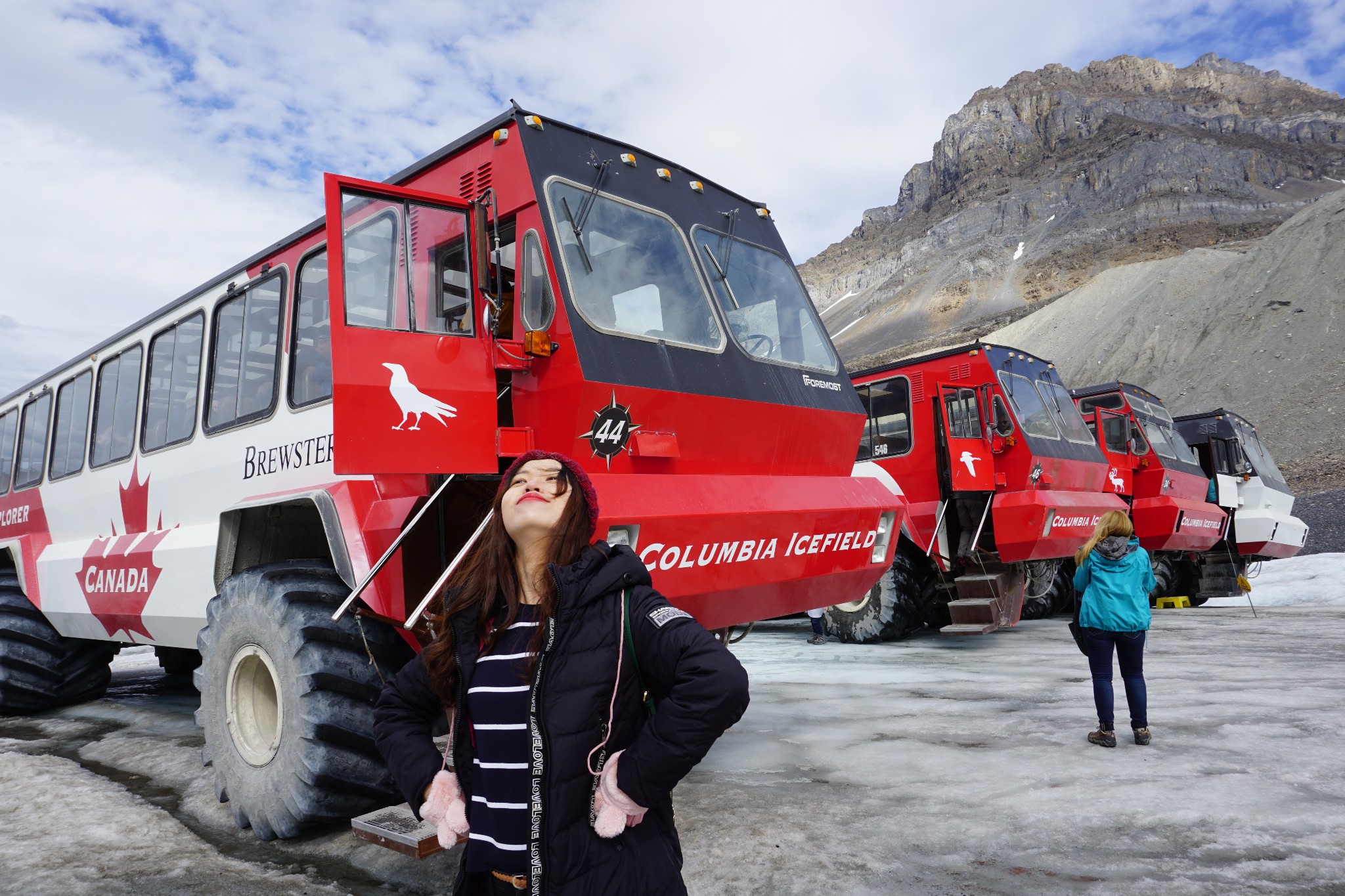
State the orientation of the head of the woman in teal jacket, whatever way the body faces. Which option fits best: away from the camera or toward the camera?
away from the camera

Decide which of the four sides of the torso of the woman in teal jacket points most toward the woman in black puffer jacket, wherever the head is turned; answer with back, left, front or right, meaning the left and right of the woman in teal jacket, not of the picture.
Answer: back

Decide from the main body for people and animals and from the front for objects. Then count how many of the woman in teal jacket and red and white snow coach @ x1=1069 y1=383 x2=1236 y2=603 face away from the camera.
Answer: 1

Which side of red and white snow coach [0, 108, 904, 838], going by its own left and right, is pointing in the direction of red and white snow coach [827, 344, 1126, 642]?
left

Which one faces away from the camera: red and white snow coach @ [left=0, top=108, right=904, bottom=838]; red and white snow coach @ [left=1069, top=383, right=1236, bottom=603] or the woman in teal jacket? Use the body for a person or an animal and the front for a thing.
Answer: the woman in teal jacket

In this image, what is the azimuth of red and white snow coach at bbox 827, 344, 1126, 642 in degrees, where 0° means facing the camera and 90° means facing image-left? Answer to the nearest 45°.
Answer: approximately 315°

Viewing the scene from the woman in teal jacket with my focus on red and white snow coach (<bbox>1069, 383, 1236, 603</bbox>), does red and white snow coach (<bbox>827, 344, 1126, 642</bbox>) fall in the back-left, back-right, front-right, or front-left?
front-left

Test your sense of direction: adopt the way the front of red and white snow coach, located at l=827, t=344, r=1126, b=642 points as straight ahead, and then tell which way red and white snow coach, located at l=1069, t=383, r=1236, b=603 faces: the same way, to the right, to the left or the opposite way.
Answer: the same way

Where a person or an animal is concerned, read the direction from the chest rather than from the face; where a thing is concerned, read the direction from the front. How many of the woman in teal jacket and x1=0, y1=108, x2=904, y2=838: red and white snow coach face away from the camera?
1

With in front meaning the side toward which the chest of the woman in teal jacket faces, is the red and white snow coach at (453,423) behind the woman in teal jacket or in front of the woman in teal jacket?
behind

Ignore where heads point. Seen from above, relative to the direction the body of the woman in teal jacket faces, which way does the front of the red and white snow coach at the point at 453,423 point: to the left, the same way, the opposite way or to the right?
to the right

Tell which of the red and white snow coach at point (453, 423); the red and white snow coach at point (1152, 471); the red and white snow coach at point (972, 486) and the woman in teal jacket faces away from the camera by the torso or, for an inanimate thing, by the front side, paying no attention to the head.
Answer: the woman in teal jacket

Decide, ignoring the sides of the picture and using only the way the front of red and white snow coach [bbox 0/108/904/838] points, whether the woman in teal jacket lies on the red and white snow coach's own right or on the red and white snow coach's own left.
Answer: on the red and white snow coach's own left

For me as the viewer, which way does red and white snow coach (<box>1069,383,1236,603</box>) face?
facing the viewer and to the right of the viewer

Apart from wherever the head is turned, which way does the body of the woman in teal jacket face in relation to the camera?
away from the camera

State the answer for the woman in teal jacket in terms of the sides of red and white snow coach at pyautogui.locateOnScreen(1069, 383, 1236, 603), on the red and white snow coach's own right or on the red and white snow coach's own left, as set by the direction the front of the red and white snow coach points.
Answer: on the red and white snow coach's own right

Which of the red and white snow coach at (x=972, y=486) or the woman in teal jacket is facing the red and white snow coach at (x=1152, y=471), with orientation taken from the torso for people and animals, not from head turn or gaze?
the woman in teal jacket

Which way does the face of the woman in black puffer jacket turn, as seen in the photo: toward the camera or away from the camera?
toward the camera

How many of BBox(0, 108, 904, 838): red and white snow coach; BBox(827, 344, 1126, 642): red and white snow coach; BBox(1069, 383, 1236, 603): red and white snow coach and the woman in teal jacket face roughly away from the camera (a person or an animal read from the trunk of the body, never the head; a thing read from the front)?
1
